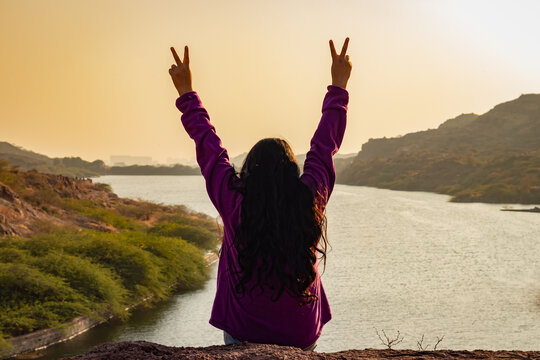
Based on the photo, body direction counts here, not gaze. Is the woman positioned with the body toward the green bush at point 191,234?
yes

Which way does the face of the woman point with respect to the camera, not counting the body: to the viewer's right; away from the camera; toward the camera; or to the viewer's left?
away from the camera

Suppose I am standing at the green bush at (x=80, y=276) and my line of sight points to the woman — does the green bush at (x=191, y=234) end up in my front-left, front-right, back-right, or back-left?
back-left

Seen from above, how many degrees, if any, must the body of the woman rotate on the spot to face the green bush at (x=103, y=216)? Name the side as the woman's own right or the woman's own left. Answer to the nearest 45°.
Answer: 0° — they already face it

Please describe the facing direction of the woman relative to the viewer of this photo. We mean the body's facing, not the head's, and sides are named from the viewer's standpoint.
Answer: facing away from the viewer

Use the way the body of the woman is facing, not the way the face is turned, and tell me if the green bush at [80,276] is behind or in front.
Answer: in front
